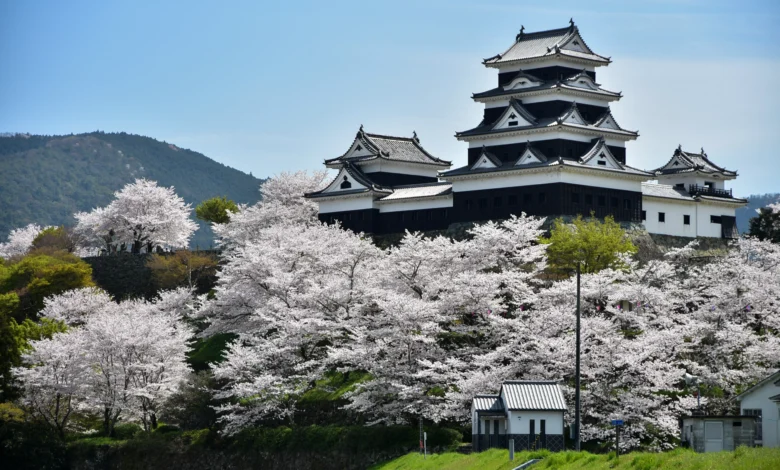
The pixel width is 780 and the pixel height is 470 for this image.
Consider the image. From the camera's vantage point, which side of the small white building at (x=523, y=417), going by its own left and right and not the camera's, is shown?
front

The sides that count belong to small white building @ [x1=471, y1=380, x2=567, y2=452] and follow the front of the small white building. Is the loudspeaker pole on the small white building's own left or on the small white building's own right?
on the small white building's own left
